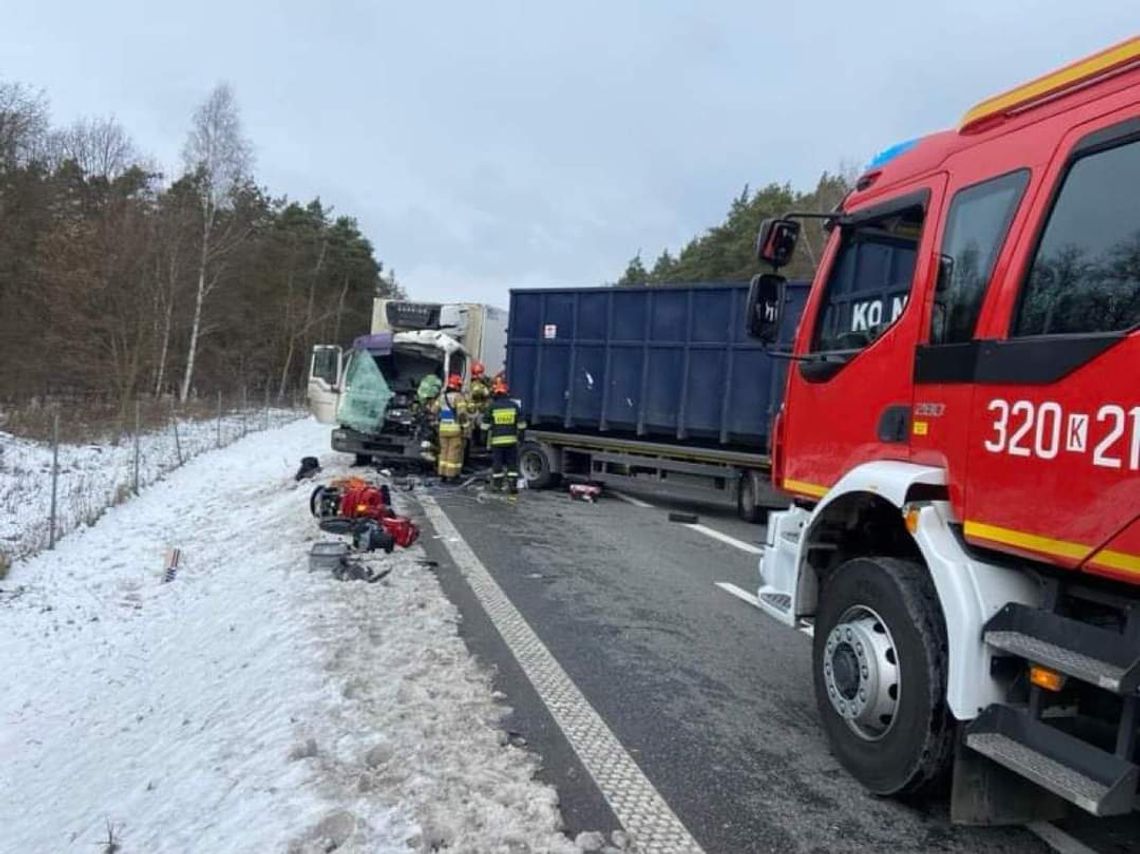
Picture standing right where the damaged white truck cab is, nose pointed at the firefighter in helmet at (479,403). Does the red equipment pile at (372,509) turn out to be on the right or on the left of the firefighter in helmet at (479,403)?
right

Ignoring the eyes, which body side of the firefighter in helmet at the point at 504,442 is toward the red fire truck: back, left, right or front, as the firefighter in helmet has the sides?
back

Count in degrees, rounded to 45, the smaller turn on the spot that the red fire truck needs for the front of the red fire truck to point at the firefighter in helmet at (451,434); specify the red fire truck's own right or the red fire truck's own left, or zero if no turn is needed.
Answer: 0° — it already faces them

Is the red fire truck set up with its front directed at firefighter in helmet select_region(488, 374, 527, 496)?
yes

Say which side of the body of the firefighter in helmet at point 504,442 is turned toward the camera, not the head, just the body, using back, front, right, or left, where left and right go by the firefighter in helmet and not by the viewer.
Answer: back

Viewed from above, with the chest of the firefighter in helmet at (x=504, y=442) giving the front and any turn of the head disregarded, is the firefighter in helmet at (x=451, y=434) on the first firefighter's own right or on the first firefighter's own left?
on the first firefighter's own left

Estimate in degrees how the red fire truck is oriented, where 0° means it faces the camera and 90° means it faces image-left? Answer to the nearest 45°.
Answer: approximately 135°

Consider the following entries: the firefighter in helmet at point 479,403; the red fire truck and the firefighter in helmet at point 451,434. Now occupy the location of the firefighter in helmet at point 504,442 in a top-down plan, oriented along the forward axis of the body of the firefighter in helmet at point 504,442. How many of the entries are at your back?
1
